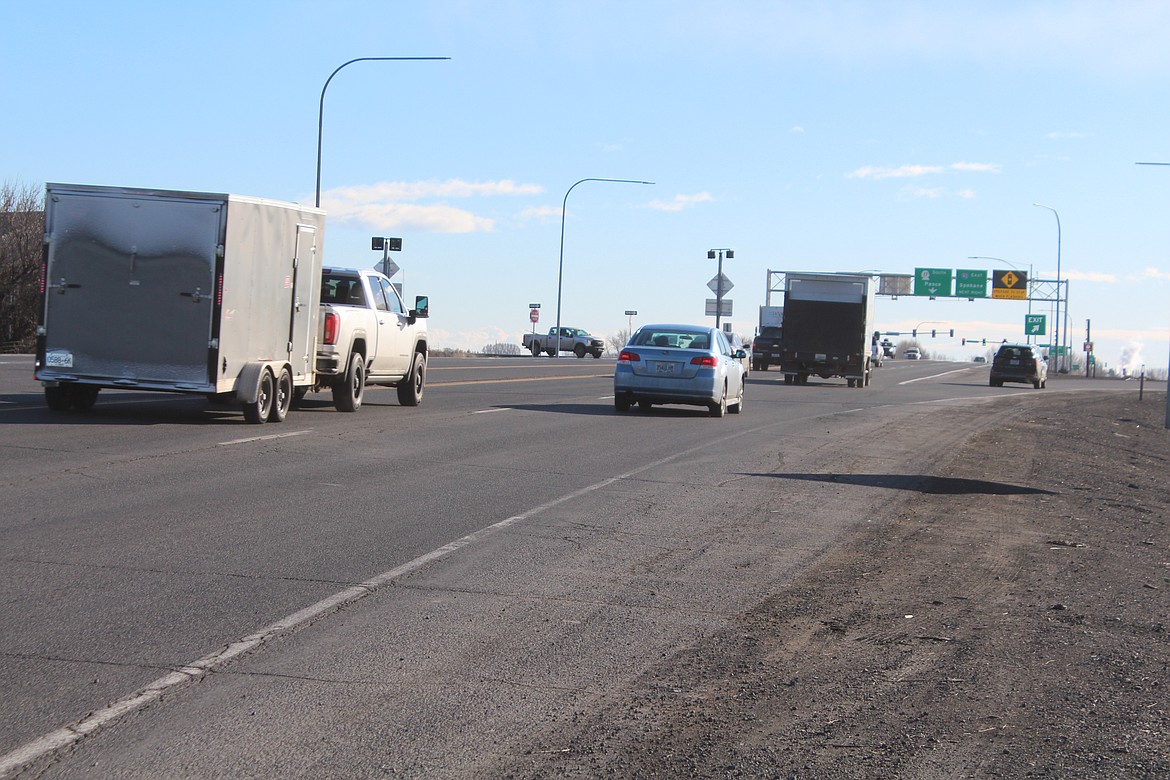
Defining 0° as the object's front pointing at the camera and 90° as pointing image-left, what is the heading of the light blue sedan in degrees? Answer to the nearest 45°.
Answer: approximately 180°

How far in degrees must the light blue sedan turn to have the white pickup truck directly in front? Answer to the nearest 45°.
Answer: approximately 135° to its left

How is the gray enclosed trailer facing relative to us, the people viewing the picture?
facing away from the viewer and to the right of the viewer

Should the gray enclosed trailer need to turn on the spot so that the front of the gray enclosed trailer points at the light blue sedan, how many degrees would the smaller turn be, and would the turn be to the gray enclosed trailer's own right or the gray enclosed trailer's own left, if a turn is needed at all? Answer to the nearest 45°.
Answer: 0° — it already faces it

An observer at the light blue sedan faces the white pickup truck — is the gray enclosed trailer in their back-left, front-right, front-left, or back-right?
front-left

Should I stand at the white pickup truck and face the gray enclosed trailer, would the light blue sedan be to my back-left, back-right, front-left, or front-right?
back-left

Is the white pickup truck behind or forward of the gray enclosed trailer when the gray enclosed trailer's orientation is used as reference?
forward

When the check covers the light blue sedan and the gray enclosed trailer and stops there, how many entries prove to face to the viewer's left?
0
